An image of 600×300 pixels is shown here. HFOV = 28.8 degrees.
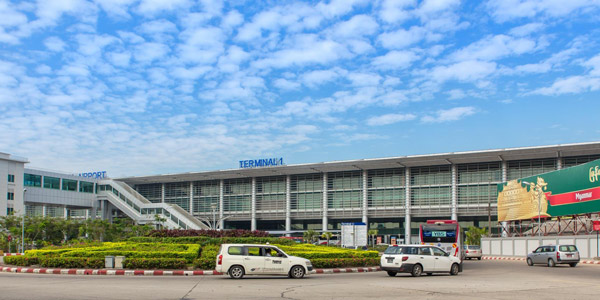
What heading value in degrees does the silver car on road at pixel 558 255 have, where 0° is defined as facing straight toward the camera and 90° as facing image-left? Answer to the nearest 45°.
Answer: approximately 135°

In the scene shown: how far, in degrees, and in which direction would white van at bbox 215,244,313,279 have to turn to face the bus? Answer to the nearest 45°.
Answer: approximately 45° to its left

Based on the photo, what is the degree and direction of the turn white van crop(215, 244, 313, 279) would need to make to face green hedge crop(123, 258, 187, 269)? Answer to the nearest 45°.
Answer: approximately 135° to its left

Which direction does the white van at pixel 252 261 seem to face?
to the viewer's right

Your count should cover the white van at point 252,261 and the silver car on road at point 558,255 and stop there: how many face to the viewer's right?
1

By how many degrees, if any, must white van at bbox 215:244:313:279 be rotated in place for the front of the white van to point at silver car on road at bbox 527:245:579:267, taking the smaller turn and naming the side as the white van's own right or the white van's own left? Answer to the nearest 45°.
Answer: approximately 45° to the white van's own left
